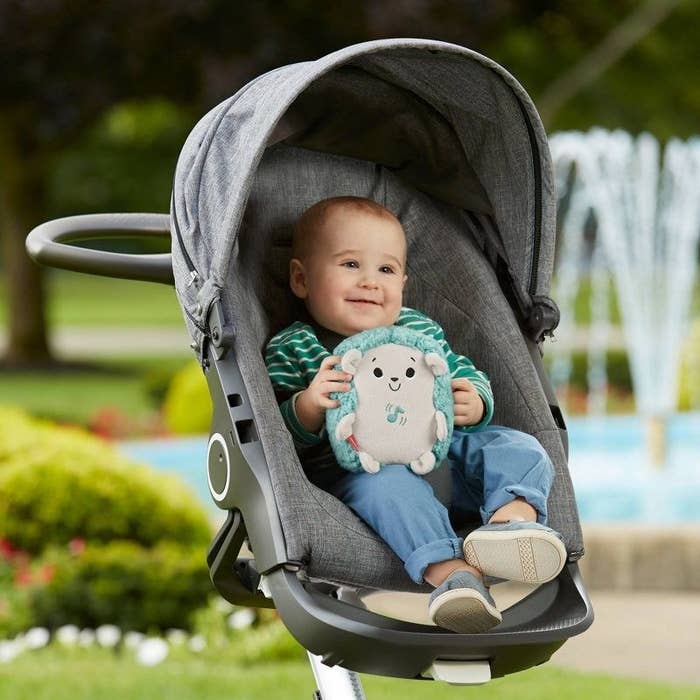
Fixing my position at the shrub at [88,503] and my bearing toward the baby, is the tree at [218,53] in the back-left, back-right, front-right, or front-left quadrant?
back-left

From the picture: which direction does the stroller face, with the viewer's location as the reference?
facing the viewer and to the right of the viewer

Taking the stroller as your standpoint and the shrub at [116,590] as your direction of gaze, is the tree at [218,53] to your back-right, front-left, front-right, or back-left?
front-right

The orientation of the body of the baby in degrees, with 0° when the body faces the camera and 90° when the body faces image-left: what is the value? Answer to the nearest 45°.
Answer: approximately 315°

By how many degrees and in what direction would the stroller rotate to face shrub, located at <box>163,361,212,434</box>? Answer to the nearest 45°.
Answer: approximately 135° to its left

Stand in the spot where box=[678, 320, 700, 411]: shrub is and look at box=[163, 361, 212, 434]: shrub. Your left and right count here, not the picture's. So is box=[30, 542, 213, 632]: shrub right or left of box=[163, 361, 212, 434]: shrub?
left

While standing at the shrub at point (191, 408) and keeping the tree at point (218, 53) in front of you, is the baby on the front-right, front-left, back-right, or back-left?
back-right

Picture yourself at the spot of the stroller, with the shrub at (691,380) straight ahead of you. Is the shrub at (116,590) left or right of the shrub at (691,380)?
left

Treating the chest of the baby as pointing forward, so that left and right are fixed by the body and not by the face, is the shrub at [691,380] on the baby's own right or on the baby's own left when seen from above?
on the baby's own left

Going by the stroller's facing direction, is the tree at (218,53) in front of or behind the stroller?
behind

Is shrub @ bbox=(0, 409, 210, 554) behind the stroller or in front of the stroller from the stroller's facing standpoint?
behind
